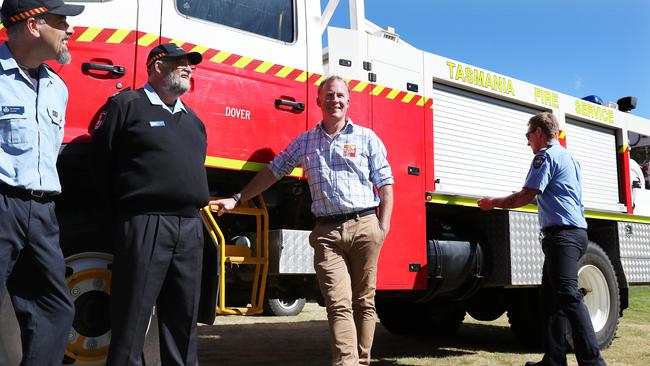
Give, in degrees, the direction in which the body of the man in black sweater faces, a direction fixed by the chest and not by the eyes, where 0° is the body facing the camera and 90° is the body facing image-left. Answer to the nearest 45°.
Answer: approximately 315°

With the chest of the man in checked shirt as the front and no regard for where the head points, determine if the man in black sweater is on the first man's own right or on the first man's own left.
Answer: on the first man's own right

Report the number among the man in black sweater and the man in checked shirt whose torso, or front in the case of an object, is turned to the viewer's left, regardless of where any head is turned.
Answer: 0

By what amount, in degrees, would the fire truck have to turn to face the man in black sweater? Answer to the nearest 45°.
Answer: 0° — it already faces them

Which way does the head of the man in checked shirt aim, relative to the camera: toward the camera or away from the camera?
toward the camera

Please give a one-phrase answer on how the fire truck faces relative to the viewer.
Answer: facing the viewer and to the left of the viewer

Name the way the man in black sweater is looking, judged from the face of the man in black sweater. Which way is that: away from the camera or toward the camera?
toward the camera

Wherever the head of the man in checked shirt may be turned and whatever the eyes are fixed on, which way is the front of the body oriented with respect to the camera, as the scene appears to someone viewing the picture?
toward the camera
